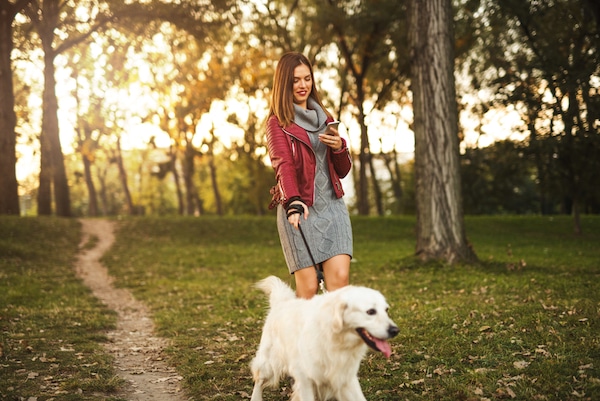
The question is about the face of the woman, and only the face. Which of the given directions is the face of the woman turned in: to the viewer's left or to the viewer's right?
to the viewer's right

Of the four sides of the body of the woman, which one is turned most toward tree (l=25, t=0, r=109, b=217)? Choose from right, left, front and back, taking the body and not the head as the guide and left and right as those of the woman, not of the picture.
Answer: back

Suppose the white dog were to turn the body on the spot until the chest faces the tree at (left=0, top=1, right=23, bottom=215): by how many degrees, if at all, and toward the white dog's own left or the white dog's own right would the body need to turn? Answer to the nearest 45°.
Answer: approximately 180°

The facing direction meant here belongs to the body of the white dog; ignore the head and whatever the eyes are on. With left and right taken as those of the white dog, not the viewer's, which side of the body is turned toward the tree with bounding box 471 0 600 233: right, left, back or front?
left

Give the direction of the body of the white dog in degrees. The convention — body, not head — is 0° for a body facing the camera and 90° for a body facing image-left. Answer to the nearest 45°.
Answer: approximately 315°

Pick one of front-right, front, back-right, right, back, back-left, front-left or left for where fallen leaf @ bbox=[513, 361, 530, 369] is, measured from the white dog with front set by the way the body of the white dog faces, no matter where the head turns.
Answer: left

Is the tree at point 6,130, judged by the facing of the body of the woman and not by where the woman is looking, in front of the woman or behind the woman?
behind

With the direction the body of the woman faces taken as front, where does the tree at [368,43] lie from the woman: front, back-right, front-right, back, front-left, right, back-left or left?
back-left

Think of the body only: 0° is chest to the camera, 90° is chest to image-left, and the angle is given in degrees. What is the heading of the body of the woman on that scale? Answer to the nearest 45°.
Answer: approximately 315°
